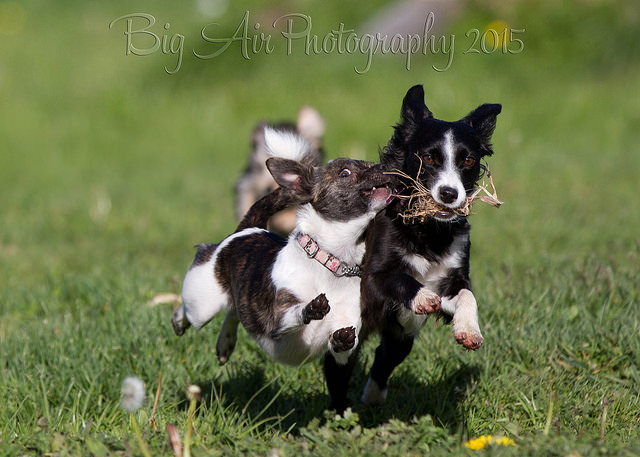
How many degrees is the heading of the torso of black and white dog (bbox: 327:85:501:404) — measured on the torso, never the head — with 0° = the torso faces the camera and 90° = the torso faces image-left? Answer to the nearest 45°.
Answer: approximately 315°

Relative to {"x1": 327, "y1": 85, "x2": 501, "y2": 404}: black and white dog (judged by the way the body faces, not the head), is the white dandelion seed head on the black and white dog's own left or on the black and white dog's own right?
on the black and white dog's own right

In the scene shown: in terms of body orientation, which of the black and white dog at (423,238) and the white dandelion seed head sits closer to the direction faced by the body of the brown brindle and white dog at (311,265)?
the black and white dog

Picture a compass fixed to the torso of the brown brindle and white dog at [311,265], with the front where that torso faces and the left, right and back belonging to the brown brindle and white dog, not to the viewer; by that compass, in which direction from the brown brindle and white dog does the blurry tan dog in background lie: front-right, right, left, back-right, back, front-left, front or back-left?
back-left

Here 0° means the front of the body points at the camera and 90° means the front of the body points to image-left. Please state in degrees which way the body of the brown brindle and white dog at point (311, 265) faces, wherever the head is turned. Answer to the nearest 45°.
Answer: approximately 315°

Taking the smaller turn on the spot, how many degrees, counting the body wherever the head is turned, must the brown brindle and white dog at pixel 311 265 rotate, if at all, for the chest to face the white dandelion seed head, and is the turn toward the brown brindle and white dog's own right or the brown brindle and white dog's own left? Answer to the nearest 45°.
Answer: approximately 90° to the brown brindle and white dog's own right

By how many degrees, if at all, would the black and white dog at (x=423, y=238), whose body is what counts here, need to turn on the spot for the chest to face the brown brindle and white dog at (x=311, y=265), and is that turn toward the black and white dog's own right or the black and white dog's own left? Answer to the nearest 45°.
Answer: approximately 135° to the black and white dog's own right

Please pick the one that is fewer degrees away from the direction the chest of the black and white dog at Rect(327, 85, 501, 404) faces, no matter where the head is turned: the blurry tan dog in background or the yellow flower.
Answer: the yellow flower
